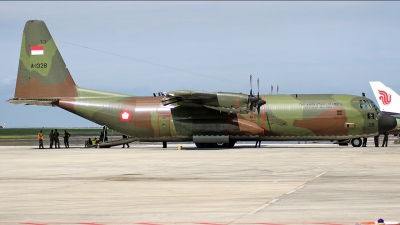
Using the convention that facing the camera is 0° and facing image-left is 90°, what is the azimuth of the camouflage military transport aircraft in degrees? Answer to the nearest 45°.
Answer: approximately 270°
